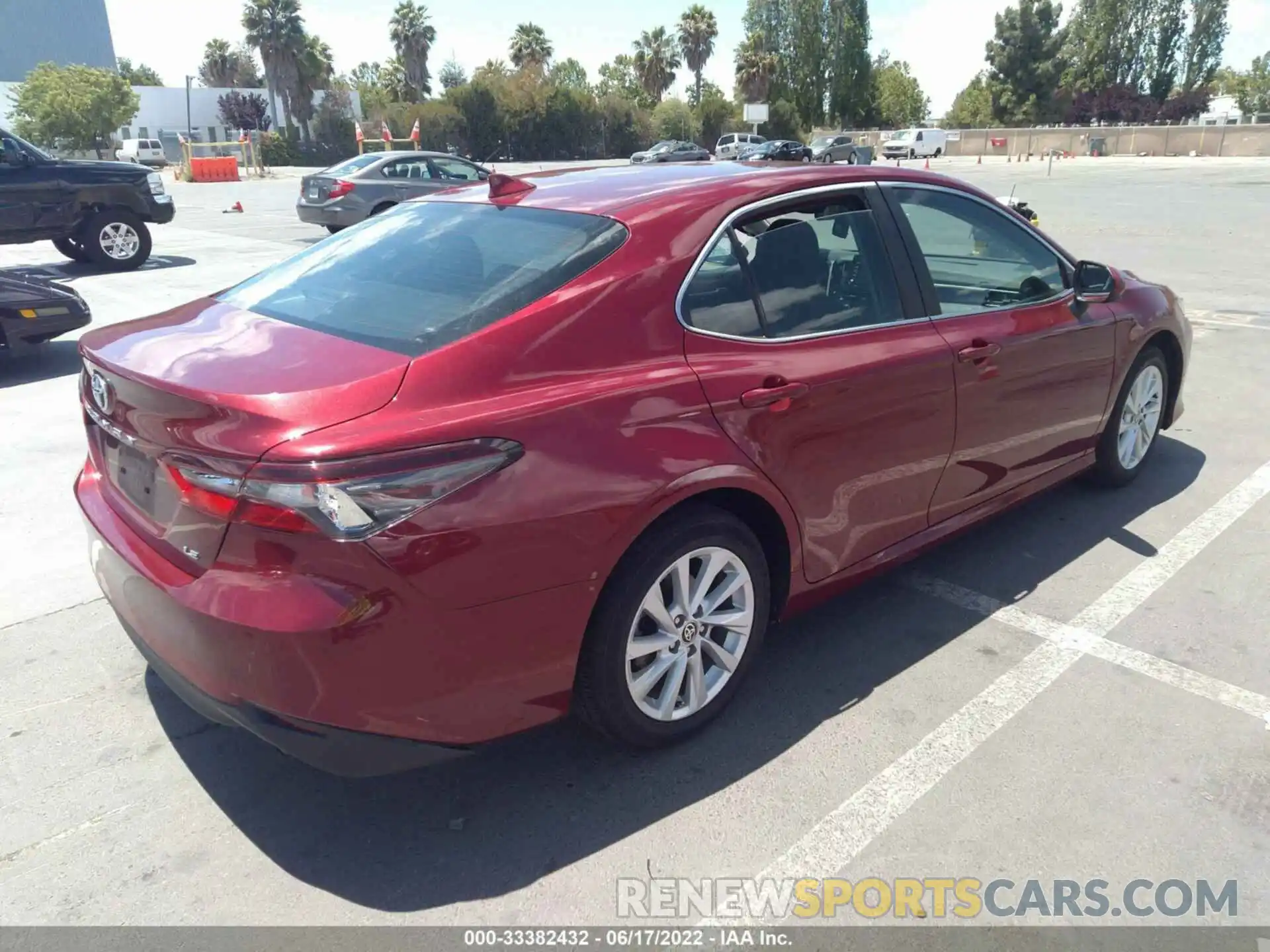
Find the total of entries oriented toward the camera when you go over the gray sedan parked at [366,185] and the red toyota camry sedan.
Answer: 0

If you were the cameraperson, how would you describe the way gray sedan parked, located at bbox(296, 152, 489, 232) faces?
facing away from the viewer and to the right of the viewer

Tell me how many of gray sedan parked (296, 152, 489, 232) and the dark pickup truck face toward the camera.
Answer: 0

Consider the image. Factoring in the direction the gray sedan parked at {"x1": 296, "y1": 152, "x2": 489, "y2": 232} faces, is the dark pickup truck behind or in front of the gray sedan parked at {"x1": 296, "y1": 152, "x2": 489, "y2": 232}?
behind

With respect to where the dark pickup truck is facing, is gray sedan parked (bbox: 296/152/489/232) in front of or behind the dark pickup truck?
in front

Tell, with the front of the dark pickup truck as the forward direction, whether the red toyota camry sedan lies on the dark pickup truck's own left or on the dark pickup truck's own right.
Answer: on the dark pickup truck's own right

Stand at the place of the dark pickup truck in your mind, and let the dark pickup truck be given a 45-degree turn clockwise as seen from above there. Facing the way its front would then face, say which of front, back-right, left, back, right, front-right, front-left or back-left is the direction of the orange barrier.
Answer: back-left

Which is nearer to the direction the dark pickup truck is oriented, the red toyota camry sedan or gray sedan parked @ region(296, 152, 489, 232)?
the gray sedan parked

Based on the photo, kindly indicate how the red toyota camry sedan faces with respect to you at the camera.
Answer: facing away from the viewer and to the right of the viewer

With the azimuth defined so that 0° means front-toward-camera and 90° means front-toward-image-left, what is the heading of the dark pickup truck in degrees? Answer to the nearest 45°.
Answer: approximately 270°

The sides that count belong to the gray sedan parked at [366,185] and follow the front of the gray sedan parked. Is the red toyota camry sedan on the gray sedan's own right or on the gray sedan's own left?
on the gray sedan's own right
